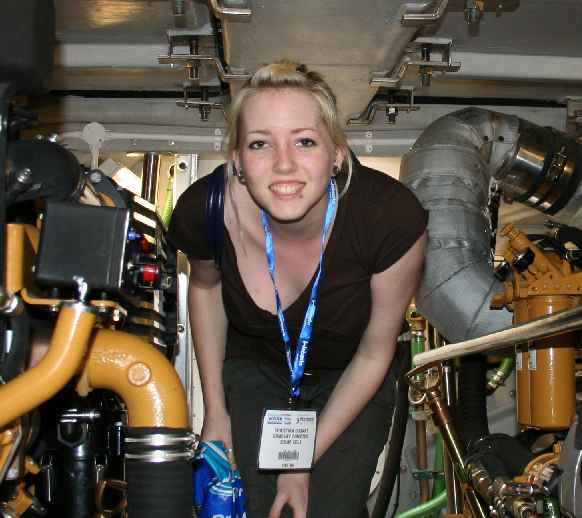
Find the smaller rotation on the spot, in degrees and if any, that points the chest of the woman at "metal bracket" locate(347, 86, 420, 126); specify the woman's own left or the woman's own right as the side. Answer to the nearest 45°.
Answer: approximately 180°

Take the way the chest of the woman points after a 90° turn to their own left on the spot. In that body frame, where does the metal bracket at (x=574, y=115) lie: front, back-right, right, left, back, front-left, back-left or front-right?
front-left

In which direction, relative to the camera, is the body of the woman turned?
toward the camera

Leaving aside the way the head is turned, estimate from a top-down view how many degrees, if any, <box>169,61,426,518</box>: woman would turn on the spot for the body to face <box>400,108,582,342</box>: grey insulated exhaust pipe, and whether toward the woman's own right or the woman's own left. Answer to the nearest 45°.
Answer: approximately 135° to the woman's own left

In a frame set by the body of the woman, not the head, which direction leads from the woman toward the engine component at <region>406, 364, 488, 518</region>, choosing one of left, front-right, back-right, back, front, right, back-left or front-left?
back-left

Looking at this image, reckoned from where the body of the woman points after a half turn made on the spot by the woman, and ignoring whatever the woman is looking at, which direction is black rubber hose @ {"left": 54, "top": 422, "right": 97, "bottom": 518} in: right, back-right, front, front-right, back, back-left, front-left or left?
back-left

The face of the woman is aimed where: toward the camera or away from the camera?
toward the camera

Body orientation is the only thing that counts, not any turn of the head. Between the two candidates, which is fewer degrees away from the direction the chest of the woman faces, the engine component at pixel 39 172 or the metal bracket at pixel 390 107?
the engine component
